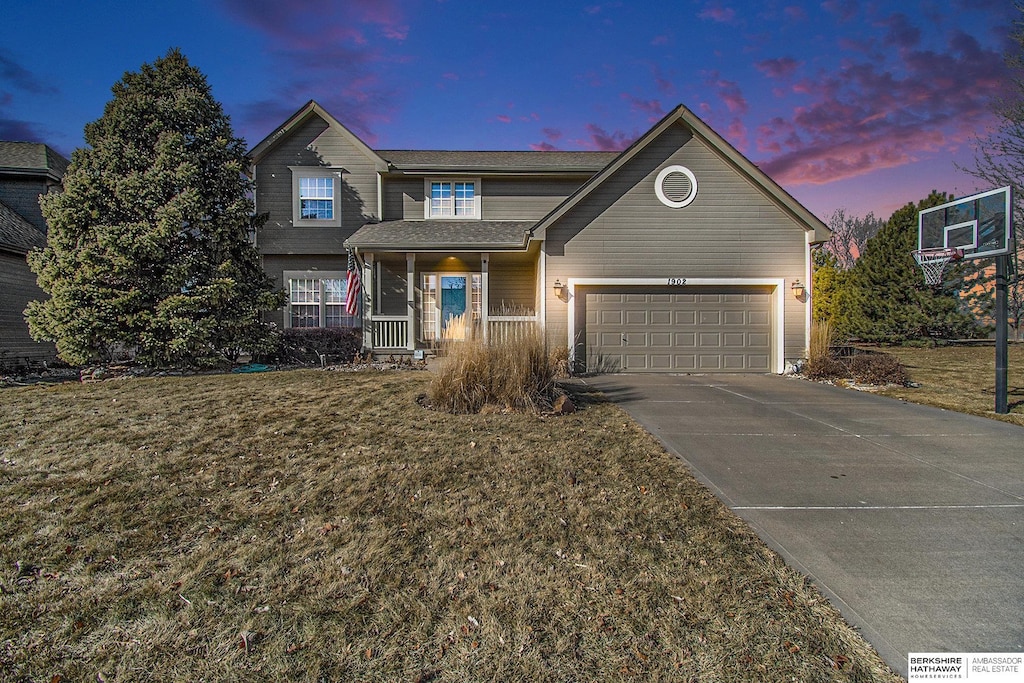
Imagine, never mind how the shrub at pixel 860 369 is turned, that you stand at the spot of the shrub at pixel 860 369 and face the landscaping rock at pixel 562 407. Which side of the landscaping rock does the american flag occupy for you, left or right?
right

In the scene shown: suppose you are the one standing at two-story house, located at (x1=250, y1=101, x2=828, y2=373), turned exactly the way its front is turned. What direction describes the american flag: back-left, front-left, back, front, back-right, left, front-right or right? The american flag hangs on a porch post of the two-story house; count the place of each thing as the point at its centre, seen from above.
right

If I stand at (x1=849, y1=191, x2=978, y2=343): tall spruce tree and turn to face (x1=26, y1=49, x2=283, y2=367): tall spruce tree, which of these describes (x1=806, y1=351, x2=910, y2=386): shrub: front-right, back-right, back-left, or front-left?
front-left

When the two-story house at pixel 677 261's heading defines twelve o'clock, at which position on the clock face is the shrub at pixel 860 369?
The shrub is roughly at 10 o'clock from the two-story house.

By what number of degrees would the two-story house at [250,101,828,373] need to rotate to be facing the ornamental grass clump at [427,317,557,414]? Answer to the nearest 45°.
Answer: approximately 45° to its right

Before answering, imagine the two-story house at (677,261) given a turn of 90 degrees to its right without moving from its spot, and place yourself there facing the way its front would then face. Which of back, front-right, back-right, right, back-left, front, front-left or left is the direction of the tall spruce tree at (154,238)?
front

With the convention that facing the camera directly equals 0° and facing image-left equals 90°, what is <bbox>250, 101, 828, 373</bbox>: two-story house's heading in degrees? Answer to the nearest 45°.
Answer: approximately 0°

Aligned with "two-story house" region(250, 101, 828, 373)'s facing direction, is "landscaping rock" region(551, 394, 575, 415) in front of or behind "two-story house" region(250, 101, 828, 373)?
in front
